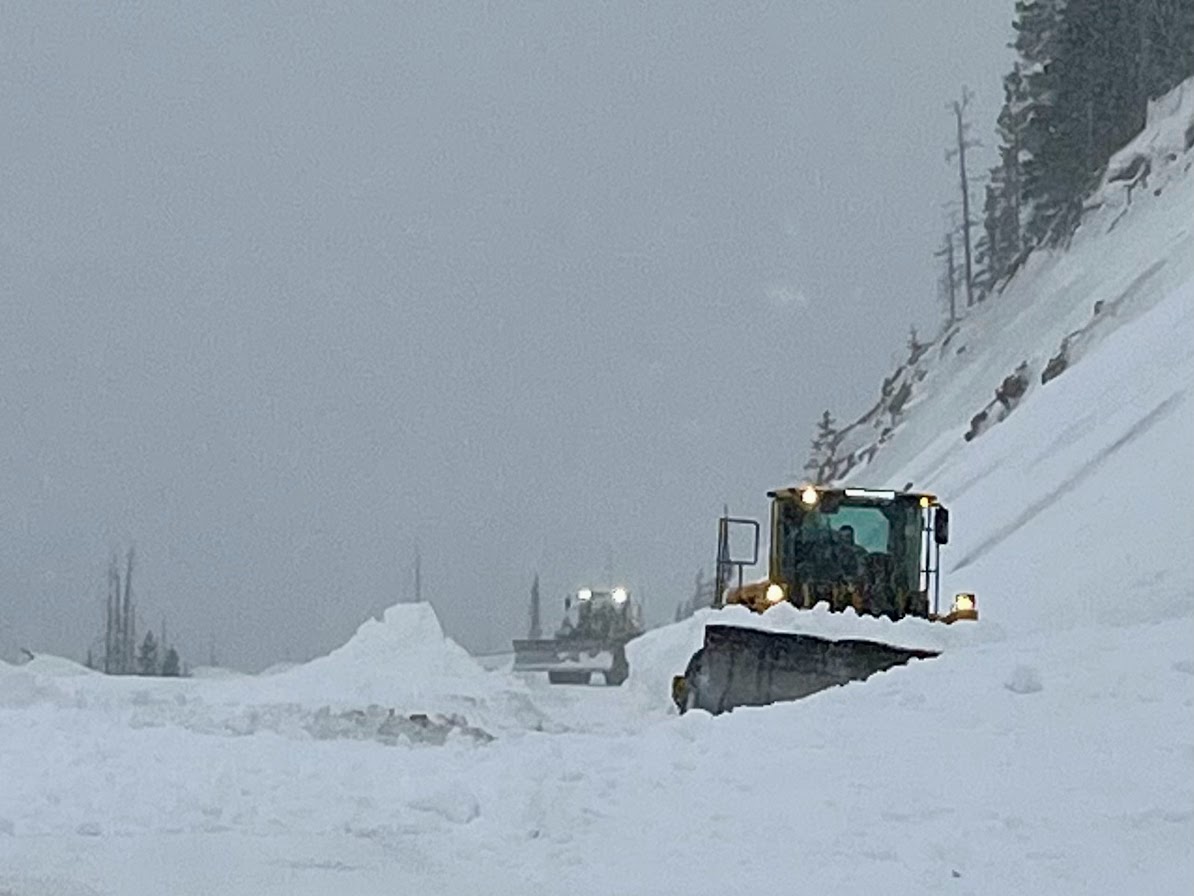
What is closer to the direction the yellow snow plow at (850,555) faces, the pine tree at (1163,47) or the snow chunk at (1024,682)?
the snow chunk

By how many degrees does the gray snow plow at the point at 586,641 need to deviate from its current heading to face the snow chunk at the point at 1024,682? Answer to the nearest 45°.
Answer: approximately 45° to its left

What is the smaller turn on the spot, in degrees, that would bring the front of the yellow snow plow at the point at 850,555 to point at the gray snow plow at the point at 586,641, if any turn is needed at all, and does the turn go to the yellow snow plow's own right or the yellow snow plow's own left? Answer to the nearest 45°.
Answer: approximately 180°

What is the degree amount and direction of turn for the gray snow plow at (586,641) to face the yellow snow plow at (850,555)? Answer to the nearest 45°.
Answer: approximately 45° to its left

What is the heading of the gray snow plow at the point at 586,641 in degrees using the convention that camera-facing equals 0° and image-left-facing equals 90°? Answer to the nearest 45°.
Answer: approximately 45°

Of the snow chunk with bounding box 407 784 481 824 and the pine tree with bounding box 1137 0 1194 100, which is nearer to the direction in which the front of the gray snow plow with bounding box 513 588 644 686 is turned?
the snow chunk

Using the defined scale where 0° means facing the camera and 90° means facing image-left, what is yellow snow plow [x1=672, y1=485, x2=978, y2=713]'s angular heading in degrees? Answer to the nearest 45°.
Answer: approximately 0°
